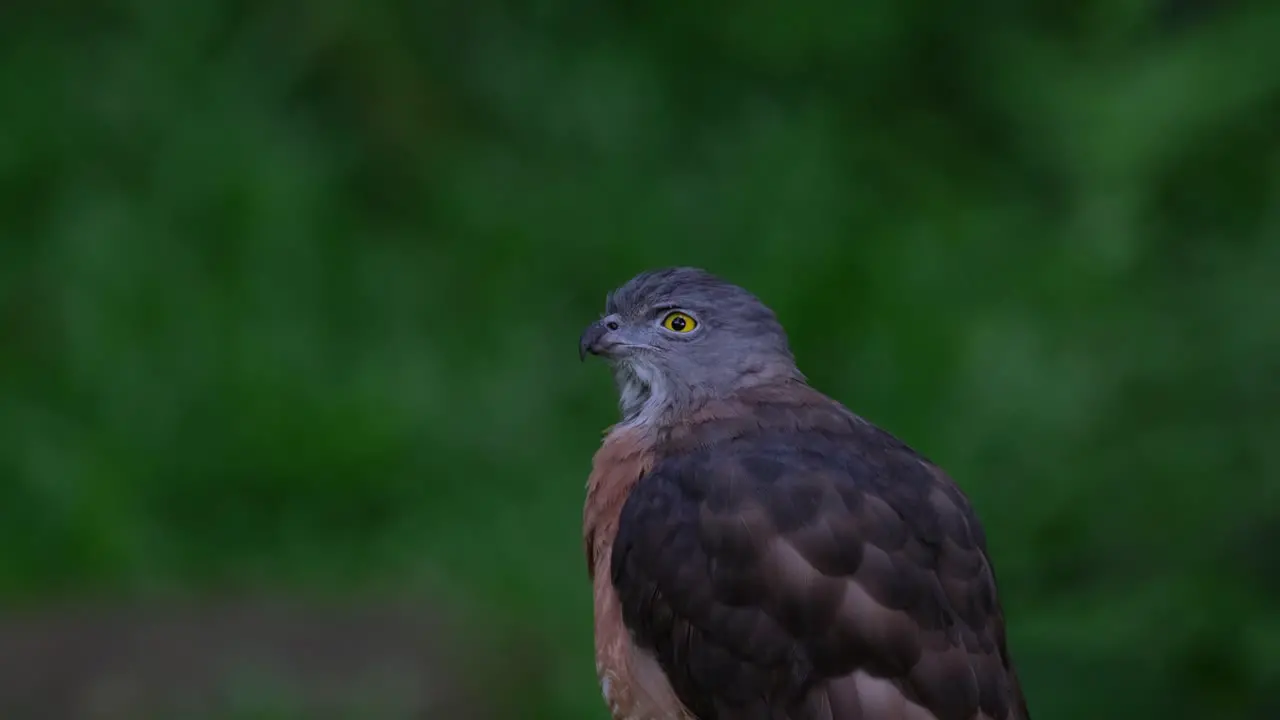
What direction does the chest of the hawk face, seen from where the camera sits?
to the viewer's left
